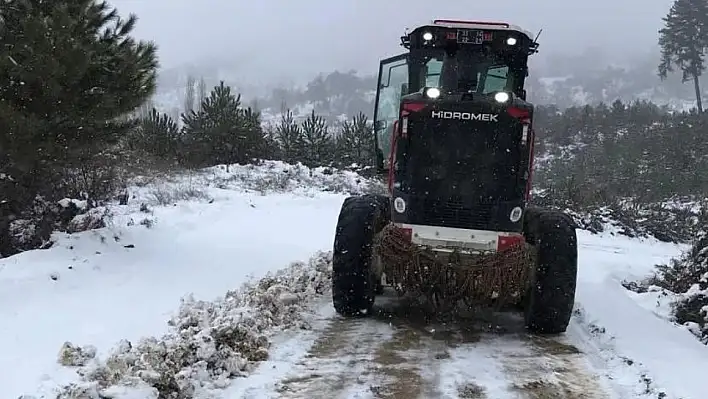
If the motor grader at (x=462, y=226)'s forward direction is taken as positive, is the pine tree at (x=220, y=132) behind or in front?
in front

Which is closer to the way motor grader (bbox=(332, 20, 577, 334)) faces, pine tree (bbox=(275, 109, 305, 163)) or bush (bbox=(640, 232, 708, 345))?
the pine tree

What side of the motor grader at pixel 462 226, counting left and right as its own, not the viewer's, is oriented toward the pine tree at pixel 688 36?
front

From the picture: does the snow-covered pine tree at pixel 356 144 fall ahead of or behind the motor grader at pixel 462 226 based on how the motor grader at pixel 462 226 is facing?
ahead

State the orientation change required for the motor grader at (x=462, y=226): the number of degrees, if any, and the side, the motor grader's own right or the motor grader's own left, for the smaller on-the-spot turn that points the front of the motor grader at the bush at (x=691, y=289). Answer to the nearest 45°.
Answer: approximately 45° to the motor grader's own right

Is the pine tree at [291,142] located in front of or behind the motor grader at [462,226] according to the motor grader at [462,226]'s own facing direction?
in front

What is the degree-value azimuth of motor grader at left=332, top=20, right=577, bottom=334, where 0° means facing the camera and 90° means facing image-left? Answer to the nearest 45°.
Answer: approximately 180°
